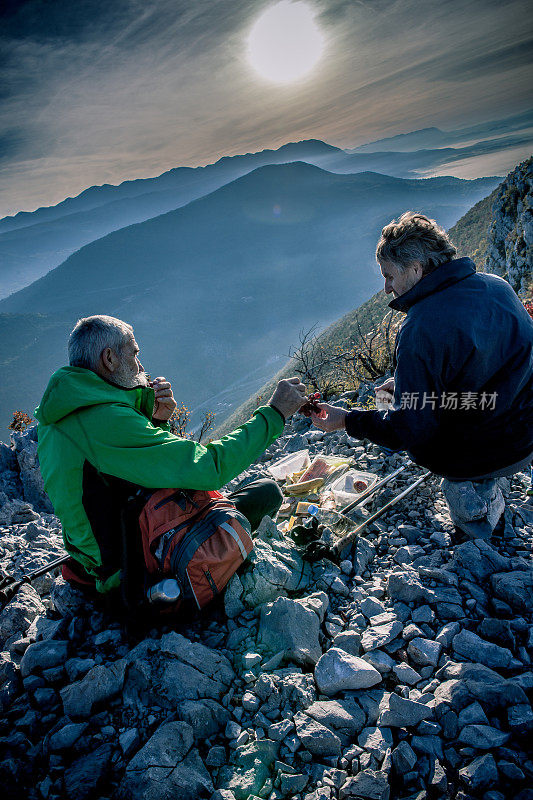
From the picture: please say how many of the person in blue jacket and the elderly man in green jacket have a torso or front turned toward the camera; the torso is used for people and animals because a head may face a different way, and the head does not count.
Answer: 0

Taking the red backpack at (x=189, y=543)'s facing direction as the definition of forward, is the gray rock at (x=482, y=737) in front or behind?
in front

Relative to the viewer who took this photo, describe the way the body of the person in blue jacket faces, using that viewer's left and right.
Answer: facing away from the viewer and to the left of the viewer

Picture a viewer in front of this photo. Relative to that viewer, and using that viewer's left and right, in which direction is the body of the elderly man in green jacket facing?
facing away from the viewer and to the right of the viewer

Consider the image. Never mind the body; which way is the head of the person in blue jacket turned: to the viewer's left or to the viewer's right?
to the viewer's left

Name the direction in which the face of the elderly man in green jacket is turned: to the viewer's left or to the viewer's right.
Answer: to the viewer's right
